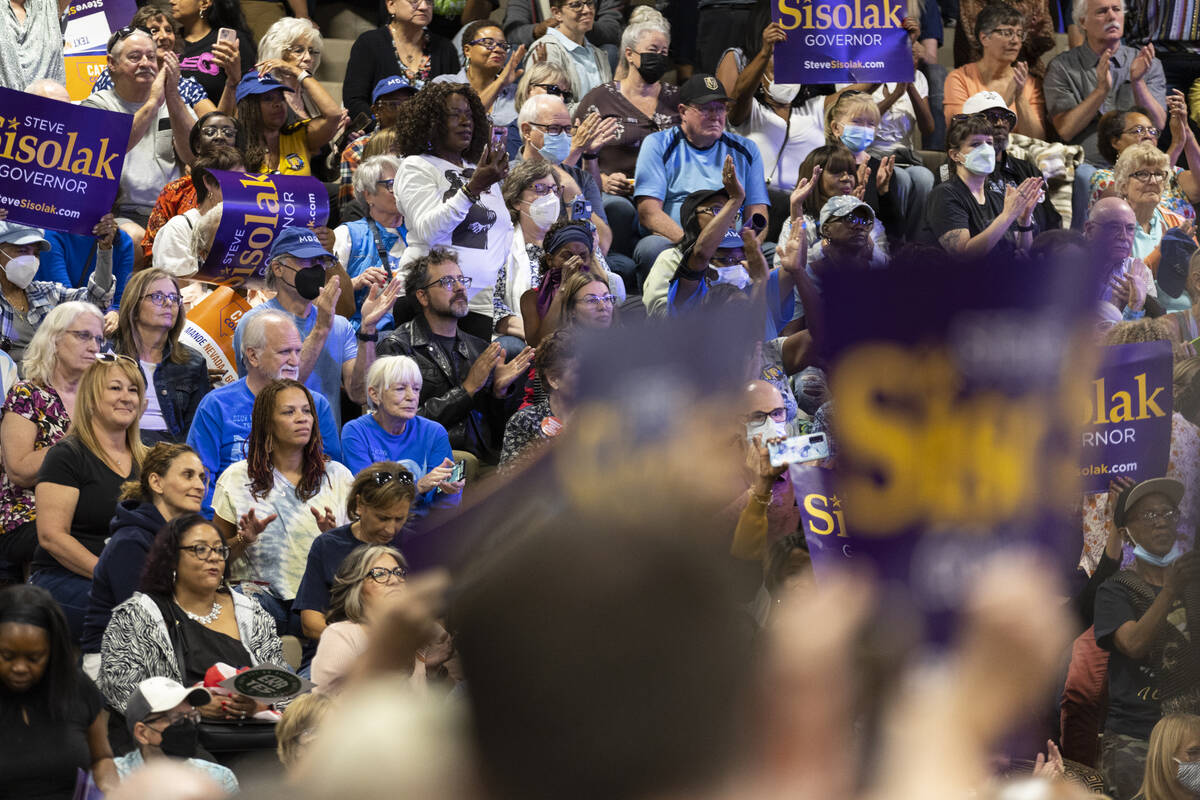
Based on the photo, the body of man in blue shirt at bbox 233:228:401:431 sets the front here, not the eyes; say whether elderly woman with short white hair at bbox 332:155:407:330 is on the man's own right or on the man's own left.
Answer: on the man's own left

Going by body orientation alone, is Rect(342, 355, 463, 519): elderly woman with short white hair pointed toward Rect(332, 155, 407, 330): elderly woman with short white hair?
no

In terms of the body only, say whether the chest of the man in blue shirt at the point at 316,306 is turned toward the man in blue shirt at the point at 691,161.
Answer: no

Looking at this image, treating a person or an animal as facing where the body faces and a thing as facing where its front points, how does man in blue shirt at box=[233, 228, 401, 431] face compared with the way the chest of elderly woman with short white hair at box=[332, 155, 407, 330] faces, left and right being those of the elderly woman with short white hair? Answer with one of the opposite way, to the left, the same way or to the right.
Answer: the same way

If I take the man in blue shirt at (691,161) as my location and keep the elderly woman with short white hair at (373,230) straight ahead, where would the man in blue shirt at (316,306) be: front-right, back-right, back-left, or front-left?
front-left

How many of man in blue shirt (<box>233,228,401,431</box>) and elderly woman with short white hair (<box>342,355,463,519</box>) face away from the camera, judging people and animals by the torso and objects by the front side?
0

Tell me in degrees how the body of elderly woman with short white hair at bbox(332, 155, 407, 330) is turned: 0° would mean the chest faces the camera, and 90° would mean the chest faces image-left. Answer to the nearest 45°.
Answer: approximately 315°

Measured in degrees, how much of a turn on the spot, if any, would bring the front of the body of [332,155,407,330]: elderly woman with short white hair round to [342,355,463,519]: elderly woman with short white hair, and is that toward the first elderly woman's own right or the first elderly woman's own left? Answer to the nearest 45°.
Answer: approximately 45° to the first elderly woman's own right

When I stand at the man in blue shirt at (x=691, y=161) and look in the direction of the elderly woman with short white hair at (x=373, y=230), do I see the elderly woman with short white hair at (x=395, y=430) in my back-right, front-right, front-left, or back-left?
front-left

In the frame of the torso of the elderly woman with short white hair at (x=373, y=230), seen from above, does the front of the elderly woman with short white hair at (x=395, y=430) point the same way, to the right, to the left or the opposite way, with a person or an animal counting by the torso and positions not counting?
the same way

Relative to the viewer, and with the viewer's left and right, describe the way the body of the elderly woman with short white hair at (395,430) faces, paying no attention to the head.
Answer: facing the viewer and to the right of the viewer

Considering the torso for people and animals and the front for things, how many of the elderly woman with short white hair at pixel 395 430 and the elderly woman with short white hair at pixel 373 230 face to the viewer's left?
0

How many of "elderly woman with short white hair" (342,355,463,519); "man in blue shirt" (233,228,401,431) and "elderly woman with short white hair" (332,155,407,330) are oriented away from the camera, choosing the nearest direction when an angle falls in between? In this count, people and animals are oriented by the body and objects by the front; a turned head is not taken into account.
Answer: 0

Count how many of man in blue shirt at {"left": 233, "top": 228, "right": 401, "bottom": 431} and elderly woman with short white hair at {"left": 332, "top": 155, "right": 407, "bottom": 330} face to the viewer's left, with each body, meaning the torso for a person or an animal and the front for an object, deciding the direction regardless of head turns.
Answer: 0

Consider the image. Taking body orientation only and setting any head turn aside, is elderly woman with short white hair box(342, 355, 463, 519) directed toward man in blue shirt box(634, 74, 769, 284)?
no

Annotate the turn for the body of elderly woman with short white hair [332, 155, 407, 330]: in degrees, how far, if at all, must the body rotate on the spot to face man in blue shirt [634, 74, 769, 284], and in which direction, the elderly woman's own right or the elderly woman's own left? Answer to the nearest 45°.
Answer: approximately 90° to the elderly woman's own left

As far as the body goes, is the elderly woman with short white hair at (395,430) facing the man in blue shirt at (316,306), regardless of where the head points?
no

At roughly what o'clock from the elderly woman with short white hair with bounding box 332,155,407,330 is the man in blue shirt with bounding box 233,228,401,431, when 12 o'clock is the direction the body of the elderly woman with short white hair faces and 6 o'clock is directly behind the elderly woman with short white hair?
The man in blue shirt is roughly at 2 o'clock from the elderly woman with short white hair.
